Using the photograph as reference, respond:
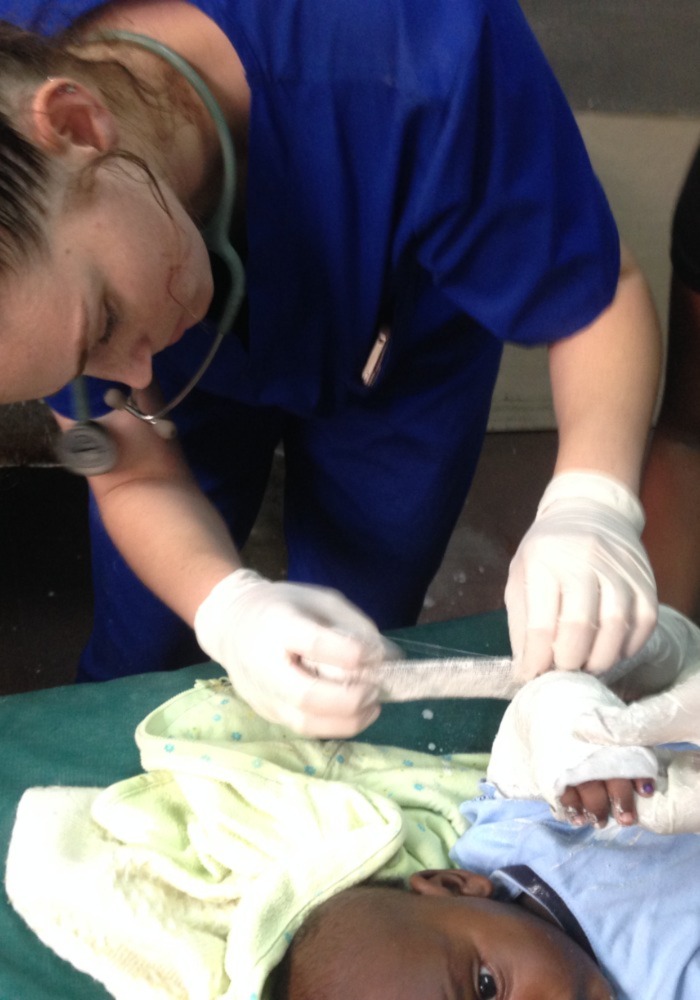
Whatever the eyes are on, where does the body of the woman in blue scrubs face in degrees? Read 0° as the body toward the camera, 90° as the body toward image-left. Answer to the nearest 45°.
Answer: approximately 0°
